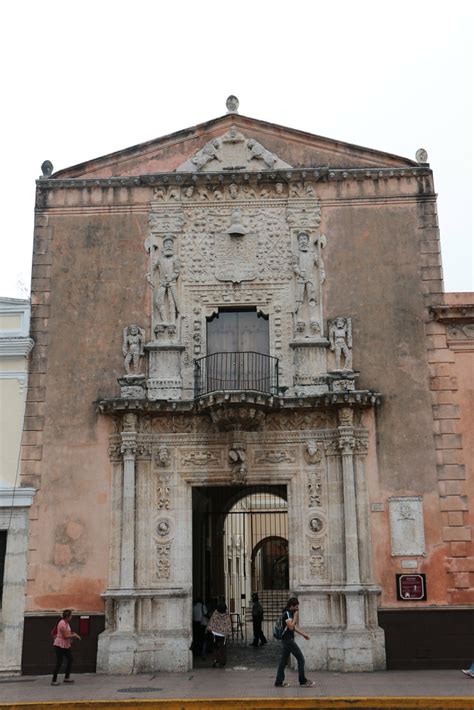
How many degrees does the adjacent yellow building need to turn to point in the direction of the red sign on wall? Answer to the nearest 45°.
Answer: approximately 90° to its left

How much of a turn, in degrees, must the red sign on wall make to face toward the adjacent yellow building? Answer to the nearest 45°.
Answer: approximately 90° to its right

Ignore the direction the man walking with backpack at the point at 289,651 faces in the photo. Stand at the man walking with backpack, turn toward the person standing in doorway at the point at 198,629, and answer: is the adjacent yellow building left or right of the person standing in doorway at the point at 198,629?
left

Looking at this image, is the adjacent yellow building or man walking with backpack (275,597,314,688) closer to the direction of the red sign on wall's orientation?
the man walking with backpack

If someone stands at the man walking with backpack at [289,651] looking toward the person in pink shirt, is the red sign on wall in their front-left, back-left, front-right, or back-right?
back-right

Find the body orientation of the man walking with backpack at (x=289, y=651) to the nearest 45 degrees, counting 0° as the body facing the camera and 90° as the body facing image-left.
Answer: approximately 270°

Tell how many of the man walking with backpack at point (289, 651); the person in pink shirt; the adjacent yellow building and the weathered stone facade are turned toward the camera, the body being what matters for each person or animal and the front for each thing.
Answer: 2

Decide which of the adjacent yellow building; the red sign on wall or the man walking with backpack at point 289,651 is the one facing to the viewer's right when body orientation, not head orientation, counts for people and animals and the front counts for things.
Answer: the man walking with backpack

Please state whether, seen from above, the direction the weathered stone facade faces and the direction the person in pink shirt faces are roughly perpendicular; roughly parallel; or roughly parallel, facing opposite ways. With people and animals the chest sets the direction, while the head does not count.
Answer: roughly perpendicular

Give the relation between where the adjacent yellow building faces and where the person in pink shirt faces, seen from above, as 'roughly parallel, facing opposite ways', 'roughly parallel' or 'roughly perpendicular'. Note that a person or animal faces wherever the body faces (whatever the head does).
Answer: roughly perpendicular
